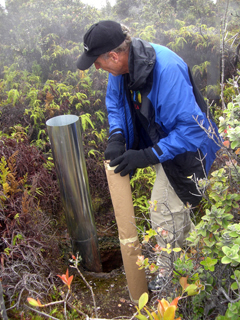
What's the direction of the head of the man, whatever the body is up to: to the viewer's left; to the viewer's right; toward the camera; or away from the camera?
to the viewer's left

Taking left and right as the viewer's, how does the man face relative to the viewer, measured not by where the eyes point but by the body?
facing the viewer and to the left of the viewer

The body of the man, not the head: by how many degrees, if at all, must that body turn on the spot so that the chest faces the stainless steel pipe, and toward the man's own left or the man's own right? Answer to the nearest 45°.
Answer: approximately 45° to the man's own right
